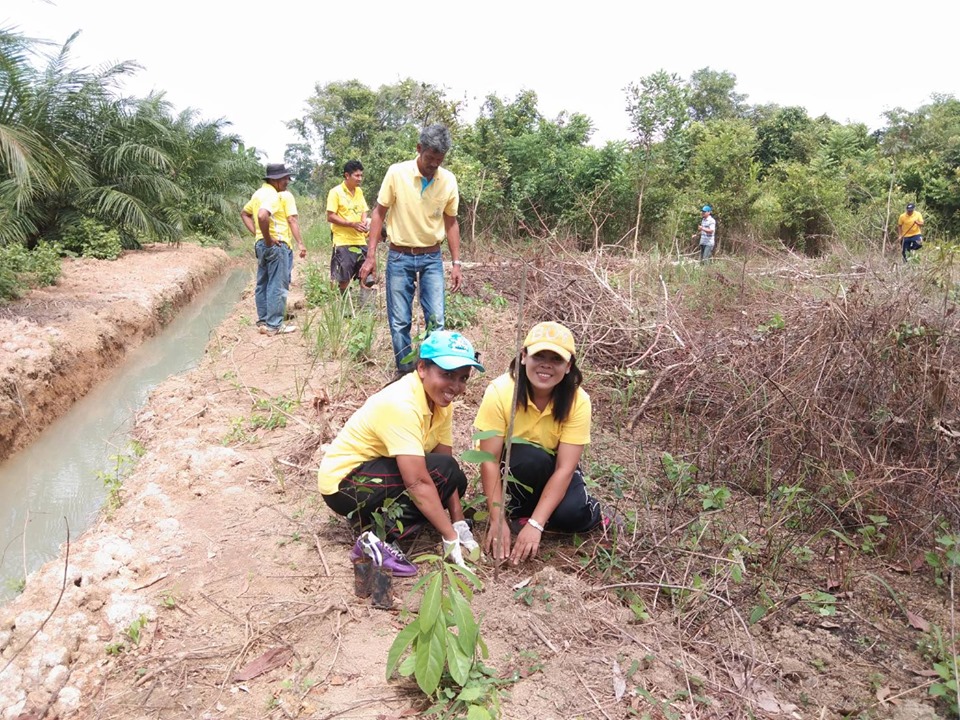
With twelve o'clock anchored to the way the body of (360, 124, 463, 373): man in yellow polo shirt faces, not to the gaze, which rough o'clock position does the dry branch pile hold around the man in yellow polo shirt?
The dry branch pile is roughly at 10 o'clock from the man in yellow polo shirt.

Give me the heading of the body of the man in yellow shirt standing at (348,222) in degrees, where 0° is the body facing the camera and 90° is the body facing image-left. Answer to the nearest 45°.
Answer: approximately 315°

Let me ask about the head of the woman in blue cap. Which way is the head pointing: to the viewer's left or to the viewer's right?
to the viewer's right

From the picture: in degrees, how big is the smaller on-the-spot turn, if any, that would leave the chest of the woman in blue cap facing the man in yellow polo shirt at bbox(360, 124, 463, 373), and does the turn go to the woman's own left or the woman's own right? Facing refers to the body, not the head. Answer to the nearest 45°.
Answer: approximately 135° to the woman's own left

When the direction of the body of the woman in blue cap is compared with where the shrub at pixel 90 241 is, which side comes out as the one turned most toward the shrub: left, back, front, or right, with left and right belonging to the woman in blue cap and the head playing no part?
back

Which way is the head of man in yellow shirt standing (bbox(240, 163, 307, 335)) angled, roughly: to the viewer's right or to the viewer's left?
to the viewer's right

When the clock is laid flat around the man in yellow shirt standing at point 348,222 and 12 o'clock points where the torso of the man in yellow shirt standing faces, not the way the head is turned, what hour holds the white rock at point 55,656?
The white rock is roughly at 2 o'clock from the man in yellow shirt standing.

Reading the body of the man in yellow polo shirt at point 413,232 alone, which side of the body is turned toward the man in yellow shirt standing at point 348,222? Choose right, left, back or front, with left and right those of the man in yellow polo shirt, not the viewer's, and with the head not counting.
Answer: back
